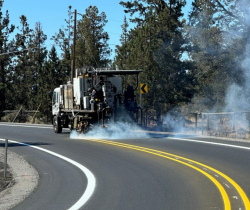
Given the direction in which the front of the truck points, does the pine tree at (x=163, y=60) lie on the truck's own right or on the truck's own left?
on the truck's own right

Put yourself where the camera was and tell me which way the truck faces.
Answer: facing away from the viewer and to the left of the viewer
